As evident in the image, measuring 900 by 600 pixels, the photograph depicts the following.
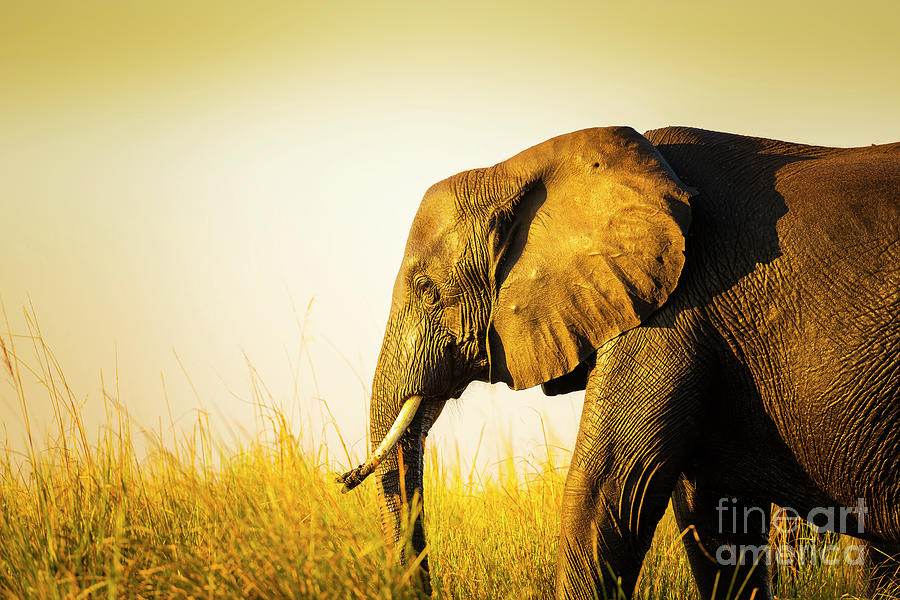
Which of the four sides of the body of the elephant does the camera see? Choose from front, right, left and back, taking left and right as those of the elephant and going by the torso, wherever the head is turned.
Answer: left
